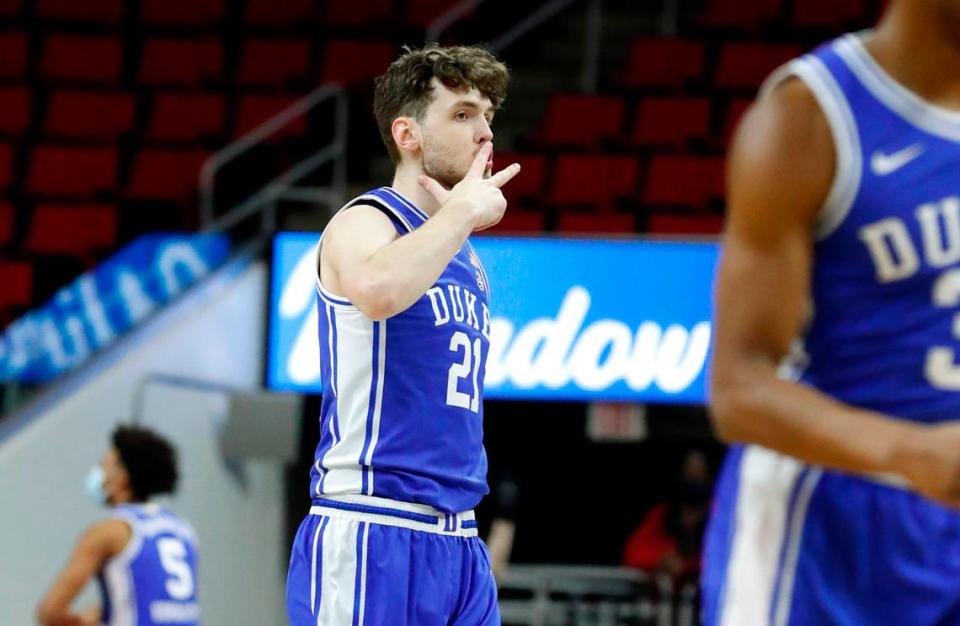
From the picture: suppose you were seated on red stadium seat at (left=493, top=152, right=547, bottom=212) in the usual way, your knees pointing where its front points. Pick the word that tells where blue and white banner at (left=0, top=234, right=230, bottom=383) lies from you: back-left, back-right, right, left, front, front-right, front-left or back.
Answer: front-right

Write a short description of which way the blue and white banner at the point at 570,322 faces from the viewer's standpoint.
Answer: facing the viewer

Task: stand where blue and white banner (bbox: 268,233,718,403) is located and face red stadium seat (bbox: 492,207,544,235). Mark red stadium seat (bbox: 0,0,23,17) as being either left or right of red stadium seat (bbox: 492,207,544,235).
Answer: left

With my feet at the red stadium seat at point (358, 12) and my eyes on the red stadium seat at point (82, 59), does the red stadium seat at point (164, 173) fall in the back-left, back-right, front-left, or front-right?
front-left

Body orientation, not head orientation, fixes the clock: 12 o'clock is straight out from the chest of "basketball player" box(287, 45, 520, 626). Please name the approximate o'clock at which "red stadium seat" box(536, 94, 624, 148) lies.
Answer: The red stadium seat is roughly at 8 o'clock from the basketball player.

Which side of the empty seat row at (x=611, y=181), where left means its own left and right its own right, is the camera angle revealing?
front

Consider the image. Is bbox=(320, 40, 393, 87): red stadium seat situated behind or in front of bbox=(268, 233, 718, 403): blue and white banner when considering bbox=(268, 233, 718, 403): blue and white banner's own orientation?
behind

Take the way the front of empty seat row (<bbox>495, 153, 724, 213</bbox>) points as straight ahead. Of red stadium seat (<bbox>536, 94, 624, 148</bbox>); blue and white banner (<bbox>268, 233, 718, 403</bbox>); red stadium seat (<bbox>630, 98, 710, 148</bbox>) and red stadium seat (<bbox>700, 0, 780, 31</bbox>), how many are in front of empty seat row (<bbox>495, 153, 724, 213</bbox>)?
1

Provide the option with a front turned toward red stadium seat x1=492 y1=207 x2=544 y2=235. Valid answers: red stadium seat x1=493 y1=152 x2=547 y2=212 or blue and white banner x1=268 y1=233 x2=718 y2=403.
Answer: red stadium seat x1=493 y1=152 x2=547 y2=212

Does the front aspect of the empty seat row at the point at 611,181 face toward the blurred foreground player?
yes

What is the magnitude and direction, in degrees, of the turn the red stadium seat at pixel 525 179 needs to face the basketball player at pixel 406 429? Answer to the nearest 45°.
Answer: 0° — it already faces them

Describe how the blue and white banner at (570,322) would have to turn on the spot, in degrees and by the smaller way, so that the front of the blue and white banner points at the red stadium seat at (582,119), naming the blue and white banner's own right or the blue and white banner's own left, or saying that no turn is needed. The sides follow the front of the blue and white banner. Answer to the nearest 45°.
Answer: approximately 180°

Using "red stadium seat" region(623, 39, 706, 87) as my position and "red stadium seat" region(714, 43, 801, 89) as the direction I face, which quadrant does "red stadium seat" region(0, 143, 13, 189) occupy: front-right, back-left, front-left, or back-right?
back-right
